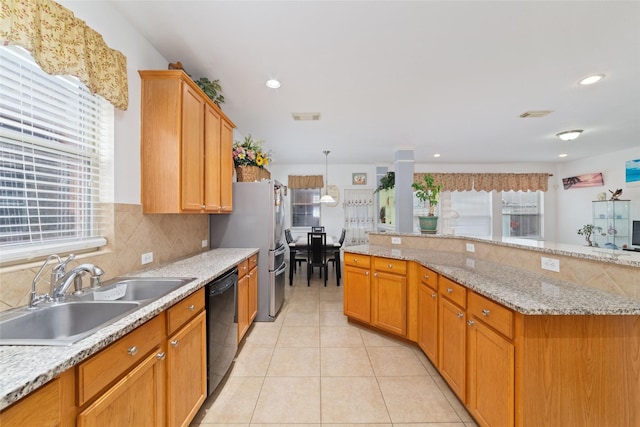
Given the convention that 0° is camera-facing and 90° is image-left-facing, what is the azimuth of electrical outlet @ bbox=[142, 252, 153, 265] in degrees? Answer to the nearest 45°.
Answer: approximately 315°

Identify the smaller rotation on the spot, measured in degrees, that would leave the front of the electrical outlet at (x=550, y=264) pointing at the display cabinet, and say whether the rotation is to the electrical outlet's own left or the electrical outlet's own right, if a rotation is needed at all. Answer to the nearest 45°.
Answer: approximately 135° to the electrical outlet's own right

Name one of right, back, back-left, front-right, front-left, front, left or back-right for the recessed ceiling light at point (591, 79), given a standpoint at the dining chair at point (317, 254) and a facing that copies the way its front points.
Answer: back-right

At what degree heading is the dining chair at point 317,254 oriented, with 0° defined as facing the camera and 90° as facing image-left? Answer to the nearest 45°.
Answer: approximately 180°

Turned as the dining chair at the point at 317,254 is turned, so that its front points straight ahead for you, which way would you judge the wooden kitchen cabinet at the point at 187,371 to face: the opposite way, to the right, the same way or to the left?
to the right

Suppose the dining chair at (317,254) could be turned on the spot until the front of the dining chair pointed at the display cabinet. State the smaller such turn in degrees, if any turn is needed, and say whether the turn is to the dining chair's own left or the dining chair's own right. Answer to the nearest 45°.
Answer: approximately 90° to the dining chair's own right

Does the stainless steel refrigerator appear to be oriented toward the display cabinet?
yes

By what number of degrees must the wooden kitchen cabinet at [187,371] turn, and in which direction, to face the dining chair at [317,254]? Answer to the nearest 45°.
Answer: approximately 90° to its left

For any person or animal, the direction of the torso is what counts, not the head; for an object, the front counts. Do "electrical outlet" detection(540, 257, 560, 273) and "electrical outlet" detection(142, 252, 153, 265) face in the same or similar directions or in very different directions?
very different directions
